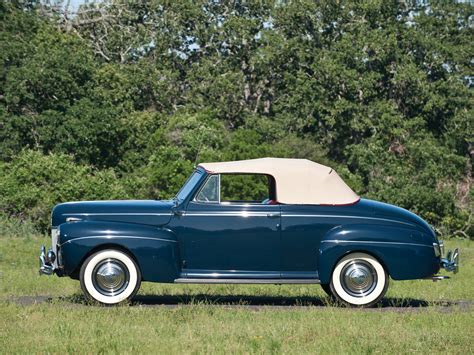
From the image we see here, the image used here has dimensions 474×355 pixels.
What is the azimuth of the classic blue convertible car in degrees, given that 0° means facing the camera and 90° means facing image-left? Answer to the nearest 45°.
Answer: approximately 90°

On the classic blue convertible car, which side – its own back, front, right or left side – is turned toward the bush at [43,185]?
right
